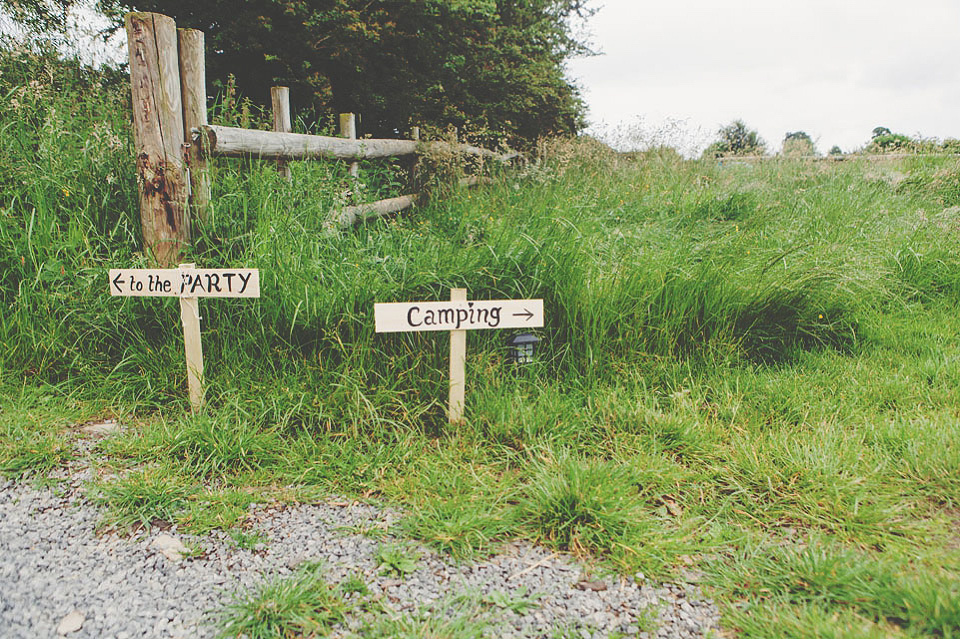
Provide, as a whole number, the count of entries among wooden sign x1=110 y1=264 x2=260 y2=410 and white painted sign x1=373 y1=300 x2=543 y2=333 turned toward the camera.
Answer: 2

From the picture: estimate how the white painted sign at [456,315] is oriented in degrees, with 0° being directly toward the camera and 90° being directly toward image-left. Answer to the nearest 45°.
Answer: approximately 0°

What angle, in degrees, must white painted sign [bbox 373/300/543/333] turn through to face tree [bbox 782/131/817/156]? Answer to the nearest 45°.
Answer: approximately 135° to its left

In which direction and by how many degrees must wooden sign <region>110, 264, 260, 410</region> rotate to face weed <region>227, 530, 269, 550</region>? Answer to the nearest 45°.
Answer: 0° — it already faces it

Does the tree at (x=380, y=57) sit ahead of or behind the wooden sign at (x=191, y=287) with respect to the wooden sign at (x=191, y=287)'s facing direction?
behind

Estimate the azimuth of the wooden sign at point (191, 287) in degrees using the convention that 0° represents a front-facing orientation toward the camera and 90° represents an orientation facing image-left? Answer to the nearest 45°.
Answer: approximately 0°

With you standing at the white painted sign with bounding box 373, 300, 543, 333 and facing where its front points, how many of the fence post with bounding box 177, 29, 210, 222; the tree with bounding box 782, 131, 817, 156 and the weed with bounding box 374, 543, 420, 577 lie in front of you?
1

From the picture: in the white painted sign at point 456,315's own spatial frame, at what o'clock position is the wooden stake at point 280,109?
The wooden stake is roughly at 5 o'clock from the white painted sign.
